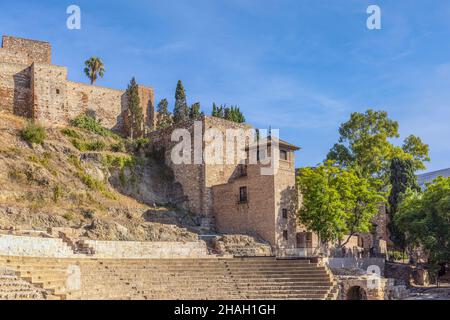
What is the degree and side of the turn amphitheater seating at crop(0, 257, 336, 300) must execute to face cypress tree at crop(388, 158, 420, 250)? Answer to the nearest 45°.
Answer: approximately 135° to its left

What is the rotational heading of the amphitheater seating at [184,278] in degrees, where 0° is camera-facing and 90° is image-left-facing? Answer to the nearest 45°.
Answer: approximately 0°

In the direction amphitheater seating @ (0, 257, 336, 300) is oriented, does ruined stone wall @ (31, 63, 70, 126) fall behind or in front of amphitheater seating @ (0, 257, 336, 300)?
behind

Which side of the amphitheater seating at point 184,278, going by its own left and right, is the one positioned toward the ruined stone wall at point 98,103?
back

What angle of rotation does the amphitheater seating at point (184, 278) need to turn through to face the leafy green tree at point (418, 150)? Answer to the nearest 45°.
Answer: approximately 135° to its left

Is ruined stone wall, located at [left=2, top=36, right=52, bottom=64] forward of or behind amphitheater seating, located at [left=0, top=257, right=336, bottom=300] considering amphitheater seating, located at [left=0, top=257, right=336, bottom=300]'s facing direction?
behind

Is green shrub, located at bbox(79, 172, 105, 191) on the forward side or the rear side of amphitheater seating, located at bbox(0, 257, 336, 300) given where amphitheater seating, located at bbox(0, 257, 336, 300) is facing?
on the rear side
